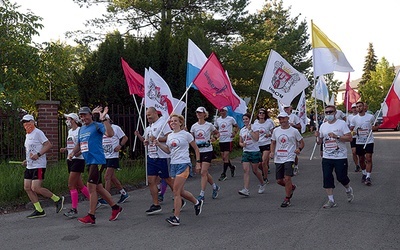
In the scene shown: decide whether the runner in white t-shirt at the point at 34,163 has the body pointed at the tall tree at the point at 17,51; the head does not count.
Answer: no

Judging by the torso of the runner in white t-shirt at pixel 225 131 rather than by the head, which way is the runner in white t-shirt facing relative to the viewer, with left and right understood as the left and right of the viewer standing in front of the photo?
facing the viewer and to the left of the viewer

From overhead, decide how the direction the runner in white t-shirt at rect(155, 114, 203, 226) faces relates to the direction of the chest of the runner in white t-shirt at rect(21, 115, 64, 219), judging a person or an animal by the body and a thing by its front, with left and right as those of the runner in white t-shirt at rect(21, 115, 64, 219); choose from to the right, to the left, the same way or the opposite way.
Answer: the same way

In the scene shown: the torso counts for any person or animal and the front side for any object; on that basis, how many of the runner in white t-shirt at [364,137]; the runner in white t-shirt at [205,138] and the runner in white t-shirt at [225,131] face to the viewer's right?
0

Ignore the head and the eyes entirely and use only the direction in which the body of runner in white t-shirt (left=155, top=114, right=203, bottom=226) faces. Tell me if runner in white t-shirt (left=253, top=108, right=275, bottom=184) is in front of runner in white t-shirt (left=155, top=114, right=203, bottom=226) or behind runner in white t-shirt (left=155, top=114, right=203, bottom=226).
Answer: behind

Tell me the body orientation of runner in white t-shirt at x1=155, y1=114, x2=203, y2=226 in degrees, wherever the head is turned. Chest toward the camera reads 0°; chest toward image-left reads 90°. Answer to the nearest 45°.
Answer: approximately 45°

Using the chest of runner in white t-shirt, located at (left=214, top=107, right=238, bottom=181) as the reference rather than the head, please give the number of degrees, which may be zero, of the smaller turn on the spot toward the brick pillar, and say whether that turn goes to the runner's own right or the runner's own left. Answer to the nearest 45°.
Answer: approximately 45° to the runner's own right

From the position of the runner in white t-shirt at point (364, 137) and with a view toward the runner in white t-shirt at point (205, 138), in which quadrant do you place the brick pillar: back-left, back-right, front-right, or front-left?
front-right

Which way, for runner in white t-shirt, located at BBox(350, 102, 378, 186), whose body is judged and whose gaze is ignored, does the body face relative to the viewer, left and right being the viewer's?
facing the viewer

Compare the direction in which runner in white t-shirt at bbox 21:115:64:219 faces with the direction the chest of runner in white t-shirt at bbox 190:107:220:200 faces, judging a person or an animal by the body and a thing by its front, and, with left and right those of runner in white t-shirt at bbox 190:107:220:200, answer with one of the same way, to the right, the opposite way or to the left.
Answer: the same way

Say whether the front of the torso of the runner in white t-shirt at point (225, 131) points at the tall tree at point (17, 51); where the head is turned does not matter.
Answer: no

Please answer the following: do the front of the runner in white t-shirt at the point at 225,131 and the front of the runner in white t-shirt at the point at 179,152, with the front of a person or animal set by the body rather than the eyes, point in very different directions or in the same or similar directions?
same or similar directions

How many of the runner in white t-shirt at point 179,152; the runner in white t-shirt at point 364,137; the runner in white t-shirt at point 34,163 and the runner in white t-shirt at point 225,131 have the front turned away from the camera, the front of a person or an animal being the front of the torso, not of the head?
0

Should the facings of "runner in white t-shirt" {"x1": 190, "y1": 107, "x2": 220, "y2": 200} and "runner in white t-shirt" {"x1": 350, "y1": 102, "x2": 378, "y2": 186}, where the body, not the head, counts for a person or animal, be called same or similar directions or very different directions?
same or similar directions

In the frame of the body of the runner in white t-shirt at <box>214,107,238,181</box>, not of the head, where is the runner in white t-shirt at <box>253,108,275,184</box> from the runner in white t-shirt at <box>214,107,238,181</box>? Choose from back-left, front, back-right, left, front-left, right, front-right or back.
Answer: left

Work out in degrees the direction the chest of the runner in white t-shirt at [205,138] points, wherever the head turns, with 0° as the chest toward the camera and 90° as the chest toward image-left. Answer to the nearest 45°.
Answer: approximately 45°

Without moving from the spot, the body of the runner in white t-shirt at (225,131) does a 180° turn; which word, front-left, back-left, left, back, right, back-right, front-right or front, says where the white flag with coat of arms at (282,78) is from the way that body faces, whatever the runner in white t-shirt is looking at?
right

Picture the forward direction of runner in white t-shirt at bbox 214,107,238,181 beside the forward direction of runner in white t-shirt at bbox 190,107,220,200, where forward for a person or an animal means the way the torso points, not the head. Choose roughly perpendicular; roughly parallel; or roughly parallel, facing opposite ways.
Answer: roughly parallel

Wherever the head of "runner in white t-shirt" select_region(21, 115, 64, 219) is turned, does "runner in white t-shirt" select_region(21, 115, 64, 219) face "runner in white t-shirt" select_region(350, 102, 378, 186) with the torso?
no

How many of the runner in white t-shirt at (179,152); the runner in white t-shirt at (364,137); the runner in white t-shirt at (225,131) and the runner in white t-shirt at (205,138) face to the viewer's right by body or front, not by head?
0

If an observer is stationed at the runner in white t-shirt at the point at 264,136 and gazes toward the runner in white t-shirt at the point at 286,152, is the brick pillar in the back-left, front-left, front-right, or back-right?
back-right
